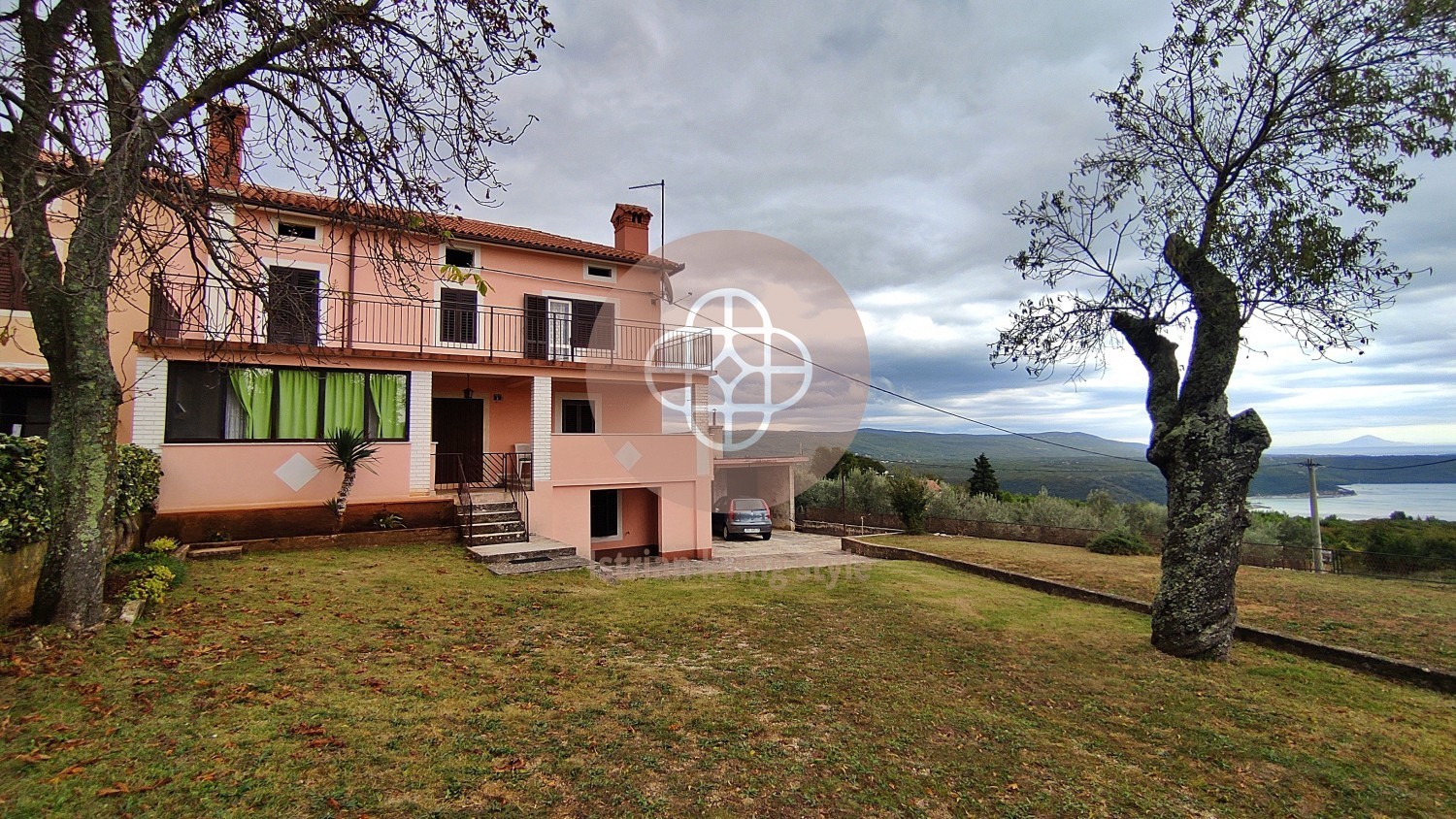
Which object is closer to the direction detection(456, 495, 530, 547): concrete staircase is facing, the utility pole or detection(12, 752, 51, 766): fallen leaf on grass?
the fallen leaf on grass

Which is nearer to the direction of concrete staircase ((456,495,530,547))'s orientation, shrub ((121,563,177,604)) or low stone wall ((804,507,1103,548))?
the shrub

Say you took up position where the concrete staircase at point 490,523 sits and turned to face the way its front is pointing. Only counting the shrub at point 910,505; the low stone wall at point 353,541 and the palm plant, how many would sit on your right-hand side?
2

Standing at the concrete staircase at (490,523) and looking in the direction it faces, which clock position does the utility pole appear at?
The utility pole is roughly at 9 o'clock from the concrete staircase.

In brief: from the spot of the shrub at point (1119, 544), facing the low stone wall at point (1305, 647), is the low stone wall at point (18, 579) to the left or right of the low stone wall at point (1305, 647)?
right

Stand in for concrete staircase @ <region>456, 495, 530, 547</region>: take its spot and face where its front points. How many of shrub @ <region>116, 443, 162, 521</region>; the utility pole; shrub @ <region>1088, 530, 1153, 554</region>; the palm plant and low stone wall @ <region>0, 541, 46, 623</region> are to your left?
2

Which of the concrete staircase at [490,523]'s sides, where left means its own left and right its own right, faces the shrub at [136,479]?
right

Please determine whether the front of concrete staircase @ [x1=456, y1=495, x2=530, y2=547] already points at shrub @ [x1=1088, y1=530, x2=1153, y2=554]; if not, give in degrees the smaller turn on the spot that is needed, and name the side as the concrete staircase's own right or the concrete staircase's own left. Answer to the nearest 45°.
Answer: approximately 90° to the concrete staircase's own left

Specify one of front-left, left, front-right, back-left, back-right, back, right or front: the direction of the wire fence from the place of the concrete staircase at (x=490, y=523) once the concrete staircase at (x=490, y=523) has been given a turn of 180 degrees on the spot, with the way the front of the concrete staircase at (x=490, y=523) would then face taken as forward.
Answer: right

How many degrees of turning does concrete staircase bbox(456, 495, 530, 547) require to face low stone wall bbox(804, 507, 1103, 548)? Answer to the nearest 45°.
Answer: approximately 90° to its left

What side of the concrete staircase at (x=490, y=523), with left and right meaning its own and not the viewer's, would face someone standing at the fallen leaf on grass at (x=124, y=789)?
front

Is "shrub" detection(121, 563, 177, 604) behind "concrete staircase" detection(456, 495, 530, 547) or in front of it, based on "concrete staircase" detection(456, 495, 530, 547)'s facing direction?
in front

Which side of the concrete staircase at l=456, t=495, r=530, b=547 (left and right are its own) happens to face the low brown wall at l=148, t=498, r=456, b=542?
right

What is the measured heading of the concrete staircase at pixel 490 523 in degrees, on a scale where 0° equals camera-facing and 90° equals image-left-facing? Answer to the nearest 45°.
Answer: approximately 0°
